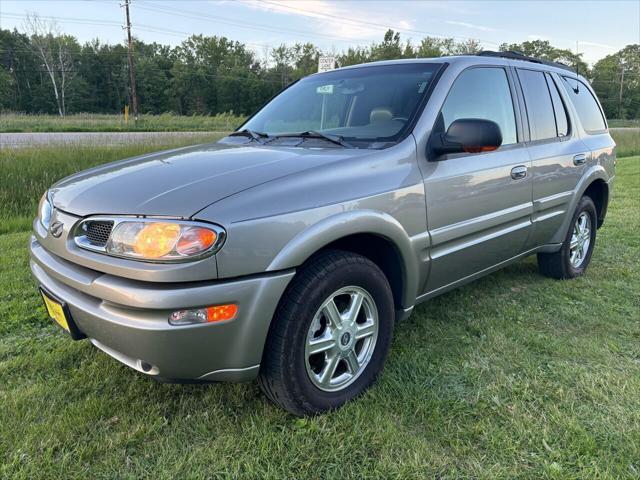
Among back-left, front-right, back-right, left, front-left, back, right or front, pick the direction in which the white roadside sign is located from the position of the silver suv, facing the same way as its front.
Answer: back-right

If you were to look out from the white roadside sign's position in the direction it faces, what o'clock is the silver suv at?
The silver suv is roughly at 12 o'clock from the white roadside sign.

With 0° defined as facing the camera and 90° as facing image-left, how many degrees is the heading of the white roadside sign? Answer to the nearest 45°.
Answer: approximately 0°

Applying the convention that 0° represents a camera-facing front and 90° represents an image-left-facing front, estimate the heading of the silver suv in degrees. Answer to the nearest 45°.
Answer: approximately 45°
